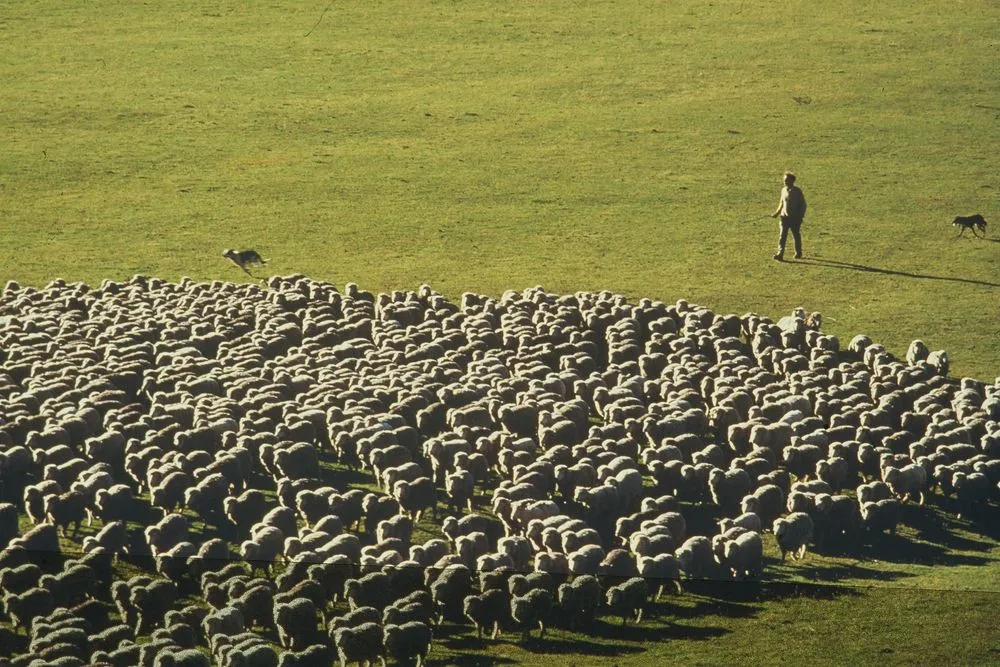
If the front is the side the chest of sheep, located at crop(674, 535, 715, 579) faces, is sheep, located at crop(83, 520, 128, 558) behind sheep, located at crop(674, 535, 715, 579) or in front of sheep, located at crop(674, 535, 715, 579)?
in front

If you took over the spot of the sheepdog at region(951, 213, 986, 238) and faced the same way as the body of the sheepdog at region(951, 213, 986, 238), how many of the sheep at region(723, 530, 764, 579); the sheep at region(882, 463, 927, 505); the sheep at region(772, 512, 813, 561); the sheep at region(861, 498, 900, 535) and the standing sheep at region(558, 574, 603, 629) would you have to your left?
5

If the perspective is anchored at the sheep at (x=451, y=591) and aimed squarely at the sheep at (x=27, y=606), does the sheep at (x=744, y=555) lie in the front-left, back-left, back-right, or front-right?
back-right
